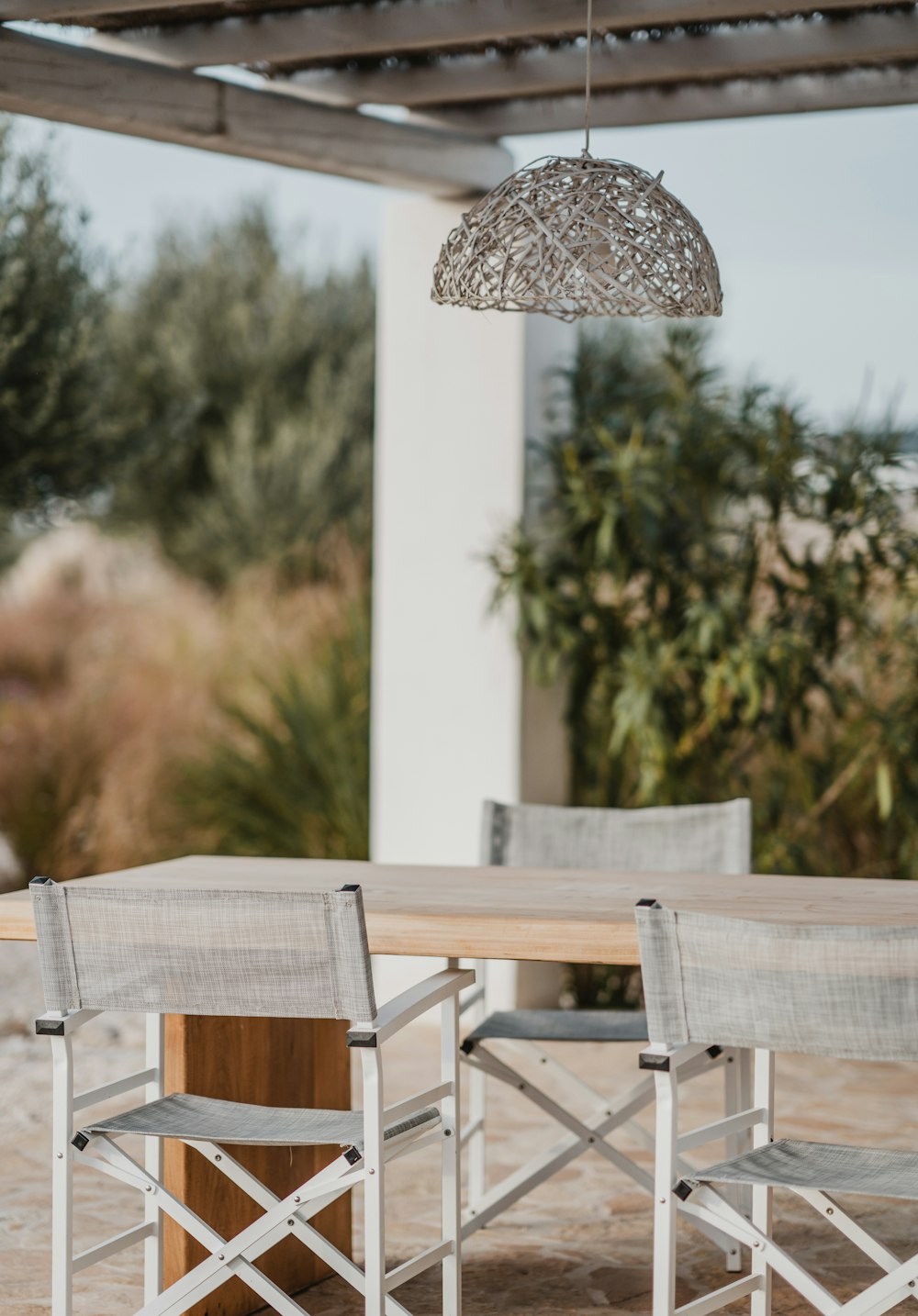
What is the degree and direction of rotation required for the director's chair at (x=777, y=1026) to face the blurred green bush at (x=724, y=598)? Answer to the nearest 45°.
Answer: approximately 45° to its left

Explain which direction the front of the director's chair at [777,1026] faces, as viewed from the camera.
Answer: facing away from the viewer and to the right of the viewer

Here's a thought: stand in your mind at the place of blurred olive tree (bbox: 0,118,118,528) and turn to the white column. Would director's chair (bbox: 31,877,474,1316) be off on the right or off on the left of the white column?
right

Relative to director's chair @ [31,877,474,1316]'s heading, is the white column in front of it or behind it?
in front

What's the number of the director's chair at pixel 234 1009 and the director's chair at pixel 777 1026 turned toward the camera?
0

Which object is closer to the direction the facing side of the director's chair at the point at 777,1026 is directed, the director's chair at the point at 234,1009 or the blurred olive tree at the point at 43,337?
the blurred olive tree

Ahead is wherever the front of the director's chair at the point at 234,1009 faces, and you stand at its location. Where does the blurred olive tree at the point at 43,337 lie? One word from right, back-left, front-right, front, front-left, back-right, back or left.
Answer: front-left

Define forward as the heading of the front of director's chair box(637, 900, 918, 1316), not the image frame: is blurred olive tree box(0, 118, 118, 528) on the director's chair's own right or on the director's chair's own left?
on the director's chair's own left
